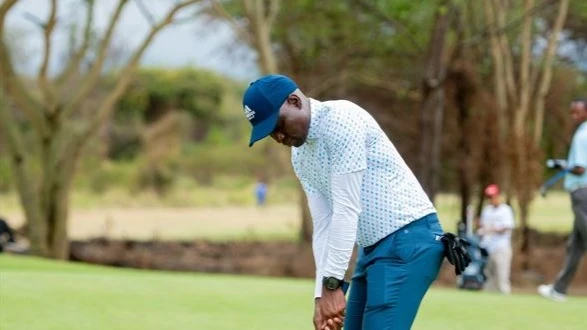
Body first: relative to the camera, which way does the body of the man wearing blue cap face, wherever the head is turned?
to the viewer's left

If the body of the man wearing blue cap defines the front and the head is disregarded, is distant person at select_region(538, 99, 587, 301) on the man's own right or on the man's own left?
on the man's own right

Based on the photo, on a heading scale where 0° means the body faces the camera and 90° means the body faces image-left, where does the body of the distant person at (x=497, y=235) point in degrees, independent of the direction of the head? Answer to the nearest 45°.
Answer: approximately 45°

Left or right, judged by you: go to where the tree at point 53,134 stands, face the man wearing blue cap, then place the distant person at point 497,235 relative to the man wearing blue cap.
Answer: left

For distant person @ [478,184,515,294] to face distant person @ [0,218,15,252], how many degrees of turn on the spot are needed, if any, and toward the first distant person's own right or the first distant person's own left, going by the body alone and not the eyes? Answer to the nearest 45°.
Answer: approximately 45° to the first distant person's own right

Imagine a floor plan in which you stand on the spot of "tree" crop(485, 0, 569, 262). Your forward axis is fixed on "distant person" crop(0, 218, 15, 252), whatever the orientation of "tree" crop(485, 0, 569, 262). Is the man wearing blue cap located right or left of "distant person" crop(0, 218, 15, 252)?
left
